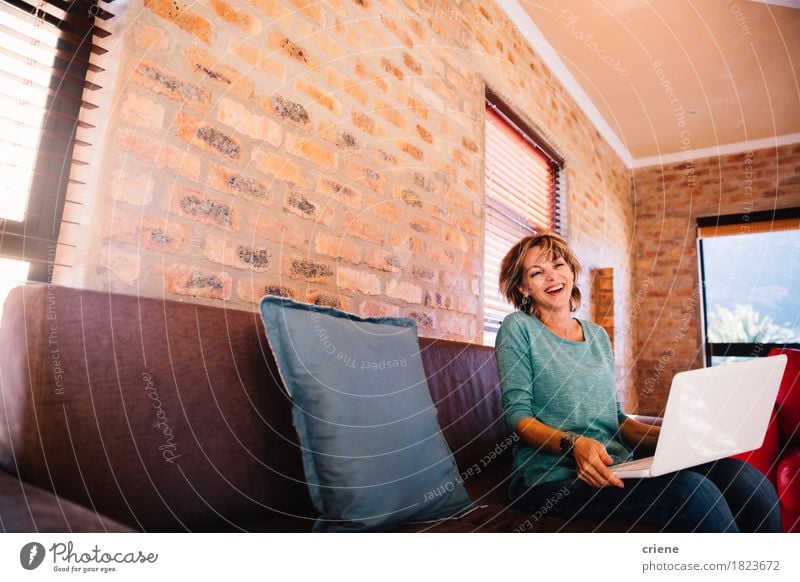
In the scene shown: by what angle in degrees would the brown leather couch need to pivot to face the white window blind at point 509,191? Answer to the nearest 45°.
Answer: approximately 90° to its left

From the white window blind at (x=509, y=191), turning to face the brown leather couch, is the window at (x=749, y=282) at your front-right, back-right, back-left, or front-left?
back-left

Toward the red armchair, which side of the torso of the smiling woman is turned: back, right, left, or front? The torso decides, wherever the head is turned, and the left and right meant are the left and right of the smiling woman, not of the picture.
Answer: left

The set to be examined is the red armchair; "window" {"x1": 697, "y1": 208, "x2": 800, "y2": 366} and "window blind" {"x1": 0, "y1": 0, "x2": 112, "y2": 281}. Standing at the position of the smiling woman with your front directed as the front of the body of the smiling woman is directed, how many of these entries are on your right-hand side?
1

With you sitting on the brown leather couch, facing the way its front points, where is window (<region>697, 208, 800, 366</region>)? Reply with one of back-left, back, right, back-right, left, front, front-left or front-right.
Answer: left

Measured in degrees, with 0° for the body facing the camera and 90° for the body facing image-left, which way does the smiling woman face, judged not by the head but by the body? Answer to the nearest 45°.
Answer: approximately 315°

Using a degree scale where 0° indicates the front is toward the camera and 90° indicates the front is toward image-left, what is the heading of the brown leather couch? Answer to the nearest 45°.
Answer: approximately 315°
